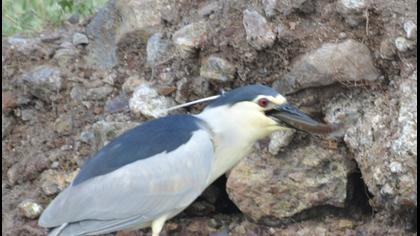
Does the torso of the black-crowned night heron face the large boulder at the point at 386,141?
yes

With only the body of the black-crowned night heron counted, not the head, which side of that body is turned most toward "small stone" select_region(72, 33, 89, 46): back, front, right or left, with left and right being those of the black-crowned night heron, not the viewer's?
left

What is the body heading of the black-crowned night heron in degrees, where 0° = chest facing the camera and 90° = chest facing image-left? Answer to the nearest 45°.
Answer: approximately 270°

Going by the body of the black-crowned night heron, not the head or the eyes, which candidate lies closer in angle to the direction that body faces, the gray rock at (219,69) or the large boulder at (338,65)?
the large boulder

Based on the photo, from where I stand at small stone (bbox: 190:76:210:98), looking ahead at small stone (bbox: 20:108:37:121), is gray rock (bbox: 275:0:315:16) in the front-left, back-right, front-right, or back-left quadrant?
back-right

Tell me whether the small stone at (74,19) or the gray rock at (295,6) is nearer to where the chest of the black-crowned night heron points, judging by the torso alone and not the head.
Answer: the gray rock

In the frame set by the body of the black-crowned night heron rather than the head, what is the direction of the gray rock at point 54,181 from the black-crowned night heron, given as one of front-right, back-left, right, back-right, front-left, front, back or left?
back-left

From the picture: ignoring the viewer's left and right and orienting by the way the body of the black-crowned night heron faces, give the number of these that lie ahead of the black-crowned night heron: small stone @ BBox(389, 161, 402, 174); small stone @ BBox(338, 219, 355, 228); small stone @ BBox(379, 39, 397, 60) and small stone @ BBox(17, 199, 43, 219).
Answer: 3

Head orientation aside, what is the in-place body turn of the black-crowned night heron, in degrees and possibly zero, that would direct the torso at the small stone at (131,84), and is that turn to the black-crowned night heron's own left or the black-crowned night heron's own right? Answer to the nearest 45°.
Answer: approximately 90° to the black-crowned night heron's own left

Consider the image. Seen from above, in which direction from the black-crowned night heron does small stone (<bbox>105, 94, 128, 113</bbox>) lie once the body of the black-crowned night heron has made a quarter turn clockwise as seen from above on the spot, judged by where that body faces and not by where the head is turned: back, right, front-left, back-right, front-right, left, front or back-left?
back
